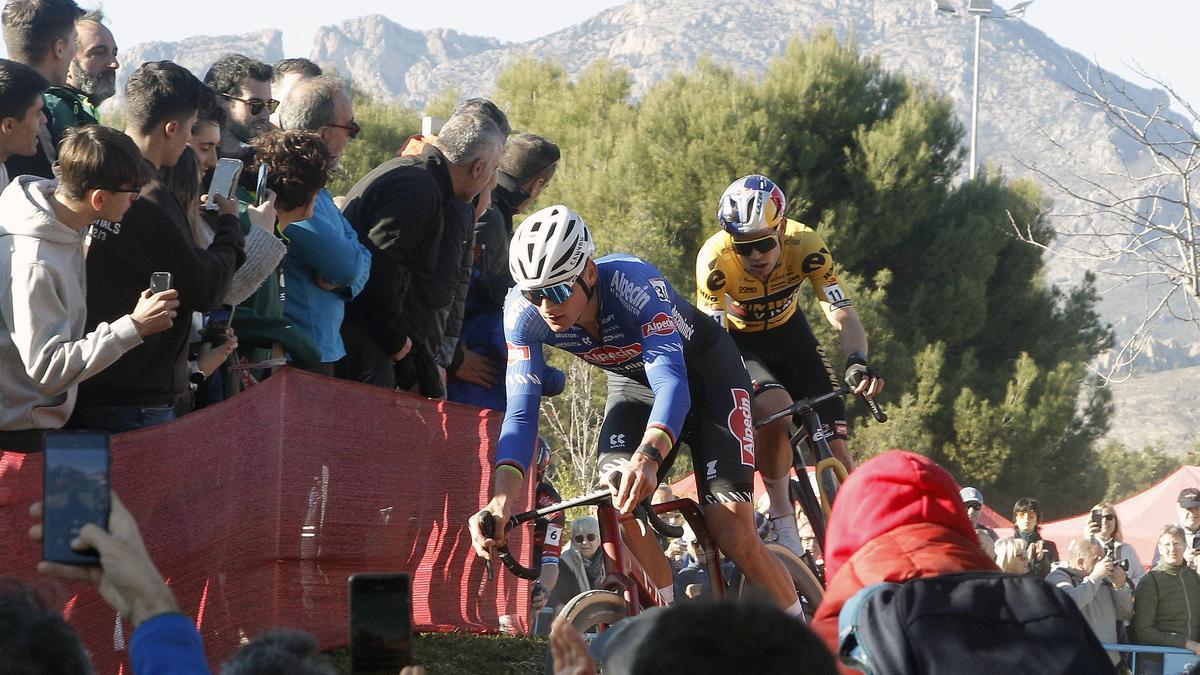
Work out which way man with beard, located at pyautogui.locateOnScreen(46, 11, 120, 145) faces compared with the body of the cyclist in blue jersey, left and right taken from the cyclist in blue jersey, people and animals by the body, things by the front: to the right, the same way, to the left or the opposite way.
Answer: to the left

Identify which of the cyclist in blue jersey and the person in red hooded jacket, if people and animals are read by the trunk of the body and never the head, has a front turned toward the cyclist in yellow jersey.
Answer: the person in red hooded jacket

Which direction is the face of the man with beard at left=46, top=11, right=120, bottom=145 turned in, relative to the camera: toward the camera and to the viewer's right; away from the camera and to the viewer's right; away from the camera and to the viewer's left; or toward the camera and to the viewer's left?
toward the camera and to the viewer's right

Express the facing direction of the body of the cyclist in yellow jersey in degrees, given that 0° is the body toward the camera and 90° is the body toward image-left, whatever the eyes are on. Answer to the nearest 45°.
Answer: approximately 0°

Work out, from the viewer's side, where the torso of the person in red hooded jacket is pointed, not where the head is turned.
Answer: away from the camera

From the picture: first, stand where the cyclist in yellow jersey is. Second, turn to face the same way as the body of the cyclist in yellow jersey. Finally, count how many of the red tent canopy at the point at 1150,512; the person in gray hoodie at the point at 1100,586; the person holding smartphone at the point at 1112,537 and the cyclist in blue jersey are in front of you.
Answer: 1

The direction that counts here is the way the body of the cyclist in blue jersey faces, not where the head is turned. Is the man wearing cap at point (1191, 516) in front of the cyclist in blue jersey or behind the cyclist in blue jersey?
behind

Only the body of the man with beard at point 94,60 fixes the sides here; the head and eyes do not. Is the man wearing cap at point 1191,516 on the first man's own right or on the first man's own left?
on the first man's own left

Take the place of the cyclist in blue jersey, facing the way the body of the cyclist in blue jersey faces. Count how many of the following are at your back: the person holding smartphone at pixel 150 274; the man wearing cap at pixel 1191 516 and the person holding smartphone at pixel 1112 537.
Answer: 2

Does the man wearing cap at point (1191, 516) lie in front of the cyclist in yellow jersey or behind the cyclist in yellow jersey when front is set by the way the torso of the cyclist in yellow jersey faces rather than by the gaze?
behind

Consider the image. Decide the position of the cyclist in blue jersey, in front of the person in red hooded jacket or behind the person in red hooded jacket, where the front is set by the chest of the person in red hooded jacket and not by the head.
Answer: in front

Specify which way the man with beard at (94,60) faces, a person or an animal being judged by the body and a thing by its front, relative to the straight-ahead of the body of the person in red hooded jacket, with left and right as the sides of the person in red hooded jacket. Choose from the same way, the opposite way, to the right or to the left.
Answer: to the right

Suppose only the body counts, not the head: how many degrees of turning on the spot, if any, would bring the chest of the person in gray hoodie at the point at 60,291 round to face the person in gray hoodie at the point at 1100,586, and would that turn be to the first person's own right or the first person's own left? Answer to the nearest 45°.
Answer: approximately 45° to the first person's own left

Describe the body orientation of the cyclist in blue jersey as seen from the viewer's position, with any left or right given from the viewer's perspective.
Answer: facing the viewer and to the left of the viewer

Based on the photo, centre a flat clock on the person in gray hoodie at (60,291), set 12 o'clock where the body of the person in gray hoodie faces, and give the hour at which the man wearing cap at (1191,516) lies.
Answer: The man wearing cap is roughly at 11 o'clock from the person in gray hoodie.

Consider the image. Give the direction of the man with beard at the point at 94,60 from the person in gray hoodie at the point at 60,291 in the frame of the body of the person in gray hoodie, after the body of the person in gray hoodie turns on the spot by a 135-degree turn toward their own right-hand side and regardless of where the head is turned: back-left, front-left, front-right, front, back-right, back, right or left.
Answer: back-right

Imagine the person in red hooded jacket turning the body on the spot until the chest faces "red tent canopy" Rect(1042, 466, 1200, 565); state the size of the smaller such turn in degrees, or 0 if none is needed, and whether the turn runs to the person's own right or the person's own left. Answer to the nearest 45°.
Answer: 0° — they already face it

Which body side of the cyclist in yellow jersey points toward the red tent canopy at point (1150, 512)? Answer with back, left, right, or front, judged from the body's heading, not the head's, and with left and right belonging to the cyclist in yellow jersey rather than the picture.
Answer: back

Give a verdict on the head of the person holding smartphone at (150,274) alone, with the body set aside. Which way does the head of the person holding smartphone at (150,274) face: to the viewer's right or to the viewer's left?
to the viewer's right
